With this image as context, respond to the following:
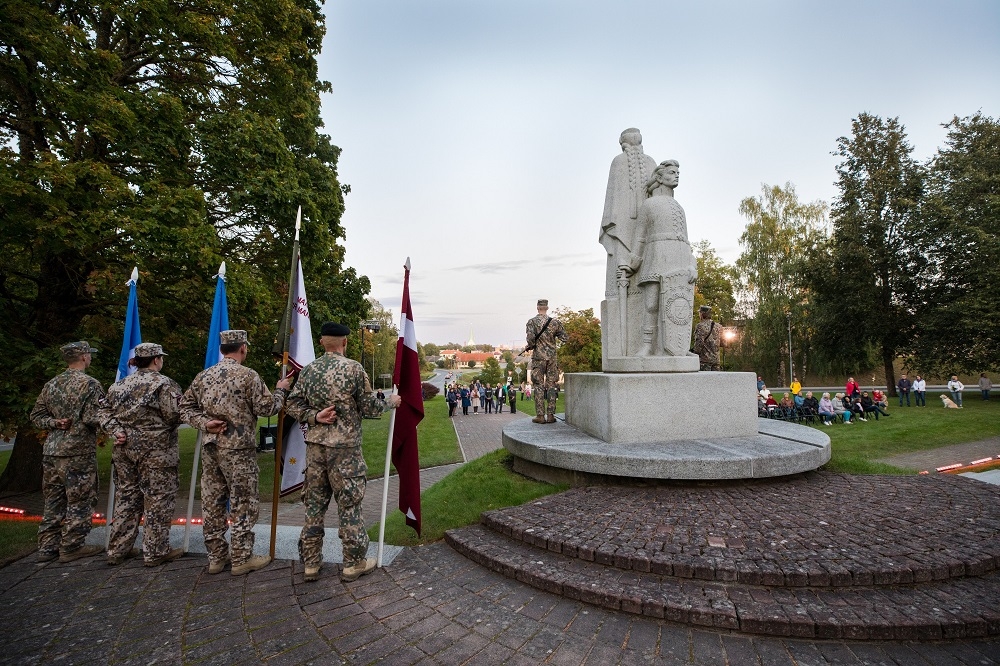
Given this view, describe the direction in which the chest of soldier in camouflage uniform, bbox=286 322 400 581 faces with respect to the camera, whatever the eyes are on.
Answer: away from the camera

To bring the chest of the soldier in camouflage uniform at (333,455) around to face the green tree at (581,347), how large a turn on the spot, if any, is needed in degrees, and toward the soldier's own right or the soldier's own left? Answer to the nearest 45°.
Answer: approximately 45° to the soldier's own right

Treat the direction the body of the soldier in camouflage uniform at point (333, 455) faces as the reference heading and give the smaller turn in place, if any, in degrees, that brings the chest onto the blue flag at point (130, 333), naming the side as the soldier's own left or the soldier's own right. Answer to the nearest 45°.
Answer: approximately 45° to the soldier's own left

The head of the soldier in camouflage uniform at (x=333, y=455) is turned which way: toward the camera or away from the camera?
away from the camera
